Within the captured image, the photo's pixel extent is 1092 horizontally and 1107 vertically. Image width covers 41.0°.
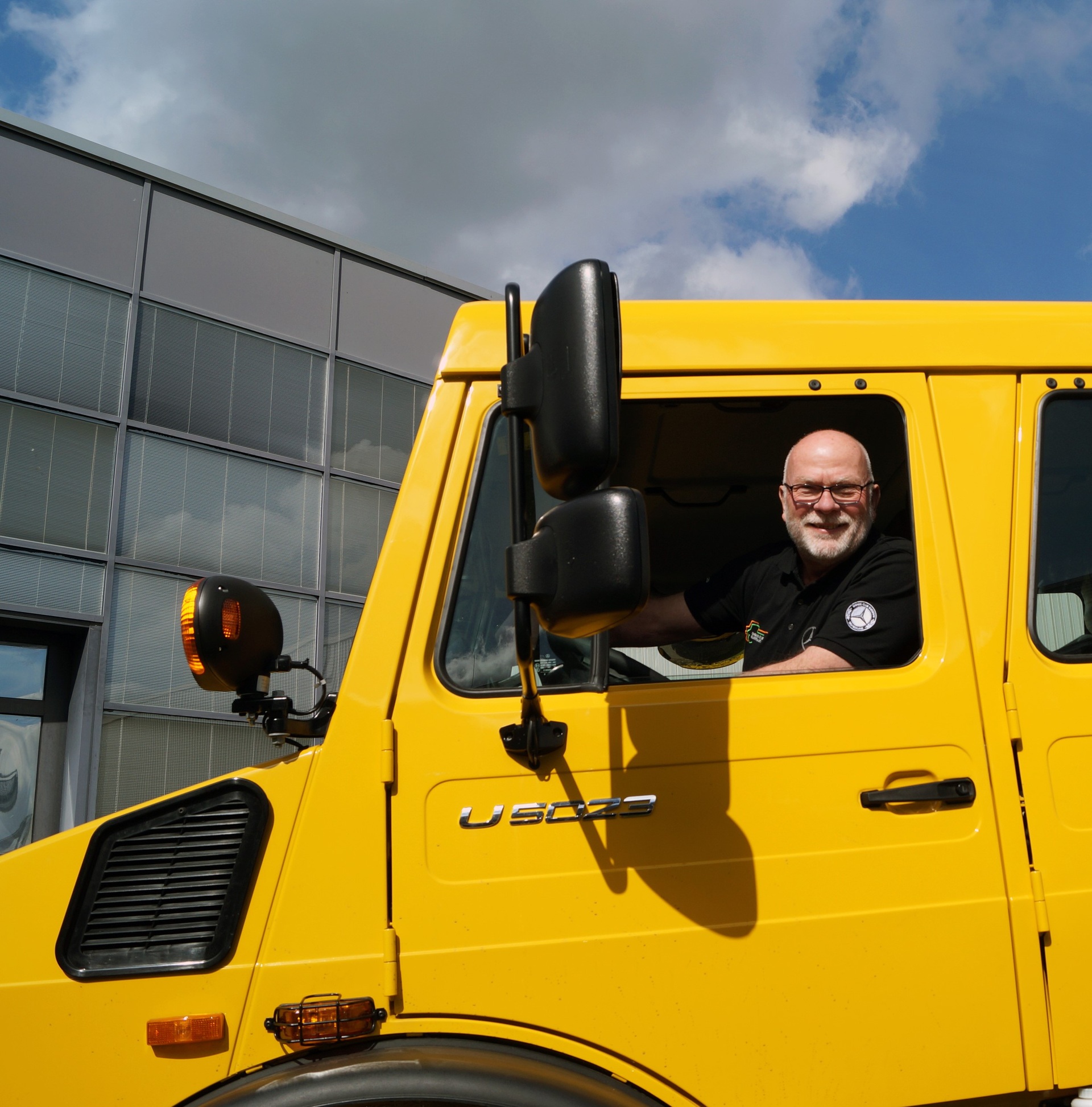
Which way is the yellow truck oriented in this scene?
to the viewer's left

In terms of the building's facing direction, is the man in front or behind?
in front

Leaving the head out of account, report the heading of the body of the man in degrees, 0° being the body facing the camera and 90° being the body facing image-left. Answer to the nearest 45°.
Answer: approximately 45°

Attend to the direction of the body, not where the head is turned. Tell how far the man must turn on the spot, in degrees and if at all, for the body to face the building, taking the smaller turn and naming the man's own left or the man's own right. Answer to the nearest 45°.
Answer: approximately 90° to the man's own right
